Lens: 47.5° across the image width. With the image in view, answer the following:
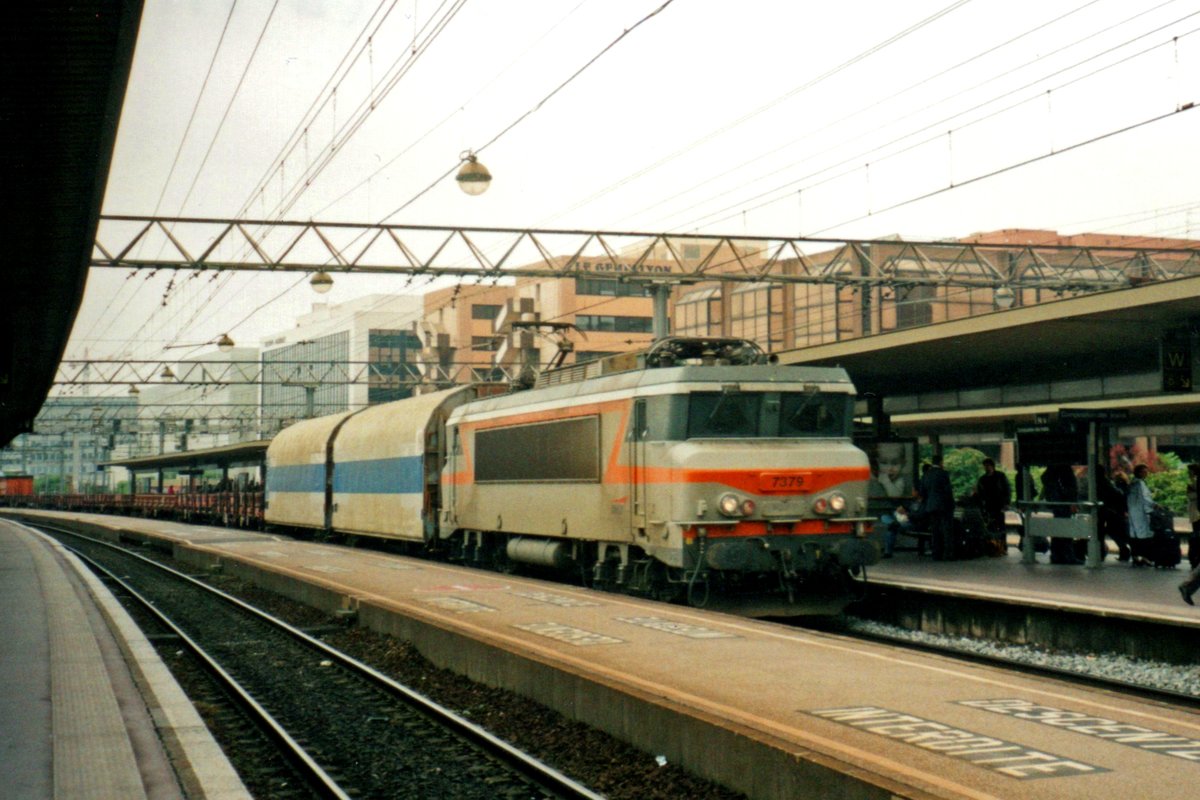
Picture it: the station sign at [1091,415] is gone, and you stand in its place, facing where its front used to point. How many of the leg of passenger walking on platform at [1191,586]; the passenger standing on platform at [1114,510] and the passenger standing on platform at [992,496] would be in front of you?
1

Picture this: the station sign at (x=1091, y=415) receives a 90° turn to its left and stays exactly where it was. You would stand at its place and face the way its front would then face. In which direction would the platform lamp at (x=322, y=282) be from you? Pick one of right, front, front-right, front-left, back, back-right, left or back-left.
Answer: back

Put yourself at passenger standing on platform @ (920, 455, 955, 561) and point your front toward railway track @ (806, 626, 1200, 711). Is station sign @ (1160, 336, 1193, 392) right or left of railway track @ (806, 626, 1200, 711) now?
left

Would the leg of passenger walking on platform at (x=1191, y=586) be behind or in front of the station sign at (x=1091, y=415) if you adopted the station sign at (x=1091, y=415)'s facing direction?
in front

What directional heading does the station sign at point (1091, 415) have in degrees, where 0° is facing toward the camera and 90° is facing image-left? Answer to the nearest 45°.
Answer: approximately 0°

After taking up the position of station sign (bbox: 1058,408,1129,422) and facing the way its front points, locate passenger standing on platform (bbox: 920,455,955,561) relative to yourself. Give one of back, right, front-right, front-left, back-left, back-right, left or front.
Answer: back-right

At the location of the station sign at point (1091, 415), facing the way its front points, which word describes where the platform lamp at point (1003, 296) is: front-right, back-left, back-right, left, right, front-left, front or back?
back

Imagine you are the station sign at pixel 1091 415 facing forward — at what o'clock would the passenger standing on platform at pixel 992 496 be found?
The passenger standing on platform is roughly at 5 o'clock from the station sign.
